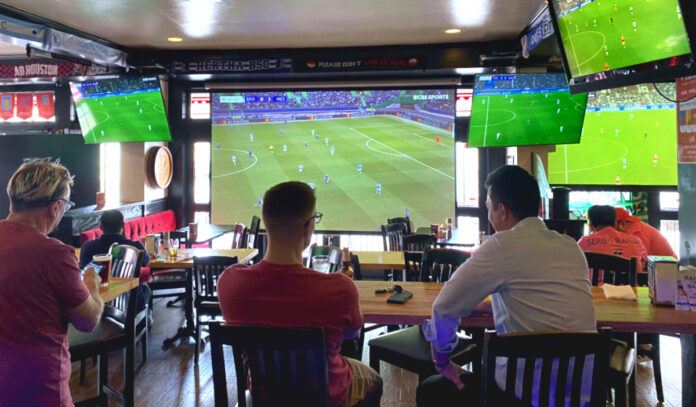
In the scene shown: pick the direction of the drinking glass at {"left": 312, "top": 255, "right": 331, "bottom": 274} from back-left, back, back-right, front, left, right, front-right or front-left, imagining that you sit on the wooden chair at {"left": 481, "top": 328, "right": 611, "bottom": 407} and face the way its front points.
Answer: front-left

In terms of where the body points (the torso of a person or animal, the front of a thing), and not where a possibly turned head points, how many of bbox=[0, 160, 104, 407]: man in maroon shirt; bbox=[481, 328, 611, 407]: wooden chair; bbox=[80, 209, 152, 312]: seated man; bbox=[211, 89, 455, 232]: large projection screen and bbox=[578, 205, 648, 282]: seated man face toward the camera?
1

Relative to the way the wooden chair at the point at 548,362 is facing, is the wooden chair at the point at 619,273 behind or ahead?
ahead

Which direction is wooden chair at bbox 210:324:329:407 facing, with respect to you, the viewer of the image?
facing away from the viewer

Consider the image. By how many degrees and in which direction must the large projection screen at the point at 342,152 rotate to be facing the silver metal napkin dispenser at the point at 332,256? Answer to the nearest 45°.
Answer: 0° — it already faces it

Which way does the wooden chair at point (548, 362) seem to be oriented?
away from the camera

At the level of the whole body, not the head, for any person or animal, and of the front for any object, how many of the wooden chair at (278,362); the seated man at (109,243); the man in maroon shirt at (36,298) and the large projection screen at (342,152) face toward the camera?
1

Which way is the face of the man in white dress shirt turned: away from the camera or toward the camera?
away from the camera

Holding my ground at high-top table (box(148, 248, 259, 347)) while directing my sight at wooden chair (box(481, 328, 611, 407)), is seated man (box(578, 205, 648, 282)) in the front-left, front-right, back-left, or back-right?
front-left

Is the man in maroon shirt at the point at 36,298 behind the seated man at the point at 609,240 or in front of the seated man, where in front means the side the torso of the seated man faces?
behind

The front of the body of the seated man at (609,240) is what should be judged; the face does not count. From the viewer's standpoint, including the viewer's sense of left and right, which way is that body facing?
facing away from the viewer

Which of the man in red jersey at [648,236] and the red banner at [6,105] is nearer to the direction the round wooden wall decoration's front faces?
the man in red jersey

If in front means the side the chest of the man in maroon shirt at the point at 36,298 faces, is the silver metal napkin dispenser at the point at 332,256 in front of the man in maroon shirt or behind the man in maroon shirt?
in front

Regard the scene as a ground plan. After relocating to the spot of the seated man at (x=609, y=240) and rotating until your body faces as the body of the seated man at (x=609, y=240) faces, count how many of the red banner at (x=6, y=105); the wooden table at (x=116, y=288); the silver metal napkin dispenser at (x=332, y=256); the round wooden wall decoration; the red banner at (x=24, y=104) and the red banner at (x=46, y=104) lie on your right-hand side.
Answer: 0

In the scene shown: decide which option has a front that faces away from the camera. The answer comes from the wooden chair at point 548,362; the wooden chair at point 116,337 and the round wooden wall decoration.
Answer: the wooden chair at point 548,362
